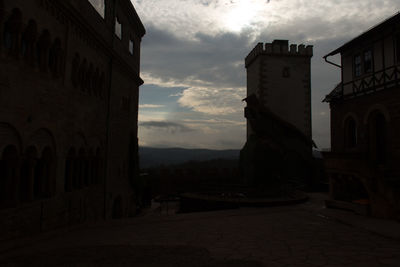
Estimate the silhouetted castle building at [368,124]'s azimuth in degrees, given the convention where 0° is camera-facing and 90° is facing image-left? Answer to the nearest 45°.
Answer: approximately 45°

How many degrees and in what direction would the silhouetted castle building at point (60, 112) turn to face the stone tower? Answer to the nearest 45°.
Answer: approximately 90° to its left

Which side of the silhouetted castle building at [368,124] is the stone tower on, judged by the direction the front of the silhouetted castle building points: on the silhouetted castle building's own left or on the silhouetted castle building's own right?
on the silhouetted castle building's own right
